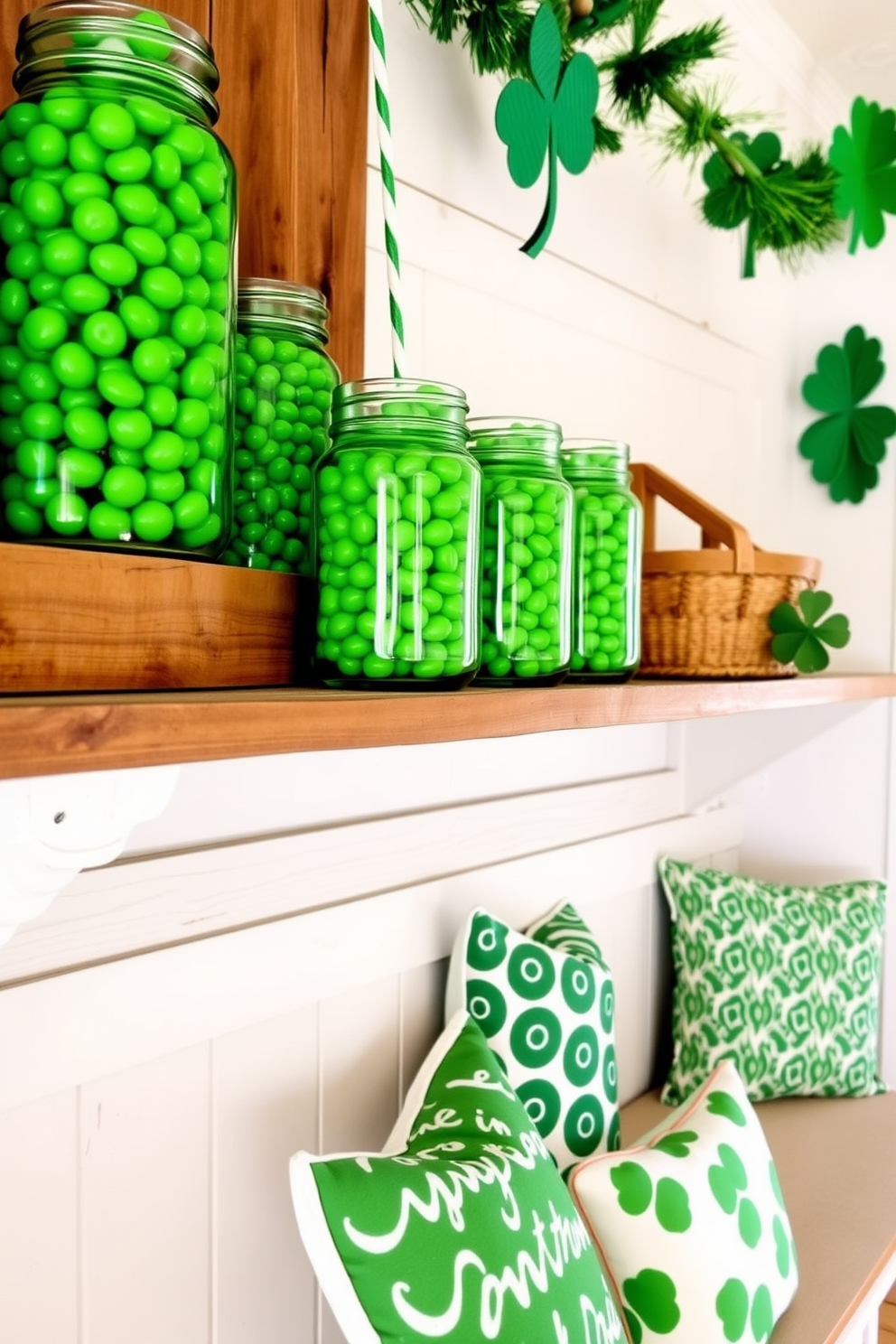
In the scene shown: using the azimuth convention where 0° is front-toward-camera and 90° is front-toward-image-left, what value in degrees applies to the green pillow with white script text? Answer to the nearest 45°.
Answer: approximately 315°

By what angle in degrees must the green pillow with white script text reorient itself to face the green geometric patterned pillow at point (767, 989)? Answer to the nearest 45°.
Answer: approximately 90° to its left
